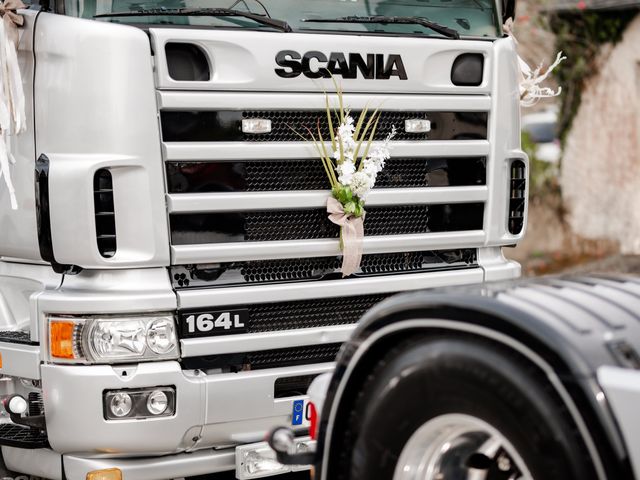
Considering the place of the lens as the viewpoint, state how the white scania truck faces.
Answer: facing the viewer and to the right of the viewer
